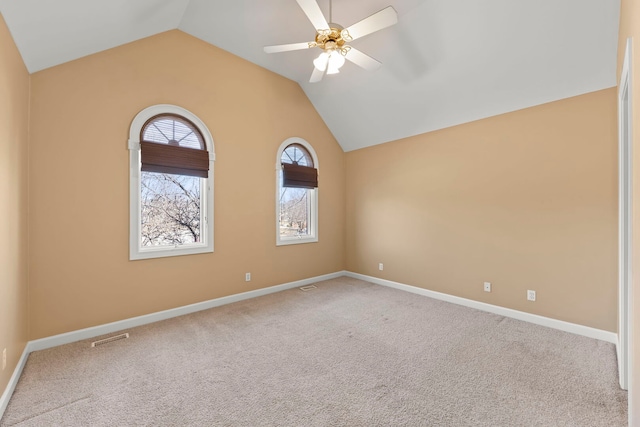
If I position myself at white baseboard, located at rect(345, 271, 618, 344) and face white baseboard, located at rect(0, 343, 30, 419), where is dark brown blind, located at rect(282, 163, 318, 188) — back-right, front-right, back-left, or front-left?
front-right

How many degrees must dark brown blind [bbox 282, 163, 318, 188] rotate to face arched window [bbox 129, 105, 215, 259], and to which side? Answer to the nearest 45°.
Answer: approximately 90° to its right

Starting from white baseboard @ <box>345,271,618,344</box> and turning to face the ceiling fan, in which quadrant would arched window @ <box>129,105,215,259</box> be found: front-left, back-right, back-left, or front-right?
front-right

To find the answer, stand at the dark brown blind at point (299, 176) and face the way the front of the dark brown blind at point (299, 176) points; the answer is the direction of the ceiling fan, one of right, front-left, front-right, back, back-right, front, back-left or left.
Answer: front-right

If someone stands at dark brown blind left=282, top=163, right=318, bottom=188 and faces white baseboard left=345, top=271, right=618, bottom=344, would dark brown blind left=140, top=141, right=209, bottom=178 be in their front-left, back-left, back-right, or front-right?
back-right

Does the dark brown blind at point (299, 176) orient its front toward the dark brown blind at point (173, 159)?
no

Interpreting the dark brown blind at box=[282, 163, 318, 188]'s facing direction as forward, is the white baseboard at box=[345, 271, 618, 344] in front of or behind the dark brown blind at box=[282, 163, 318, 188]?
in front

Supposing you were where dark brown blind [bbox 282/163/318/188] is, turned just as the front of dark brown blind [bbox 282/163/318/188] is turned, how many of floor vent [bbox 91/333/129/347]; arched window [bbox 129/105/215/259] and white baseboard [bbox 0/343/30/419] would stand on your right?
3

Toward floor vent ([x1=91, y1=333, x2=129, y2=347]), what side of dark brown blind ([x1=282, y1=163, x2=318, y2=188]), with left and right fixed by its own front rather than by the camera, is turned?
right

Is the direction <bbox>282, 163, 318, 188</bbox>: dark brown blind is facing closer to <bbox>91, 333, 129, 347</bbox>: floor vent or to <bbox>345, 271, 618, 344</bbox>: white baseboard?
the white baseboard

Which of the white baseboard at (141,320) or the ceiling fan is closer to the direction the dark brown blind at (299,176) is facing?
the ceiling fan

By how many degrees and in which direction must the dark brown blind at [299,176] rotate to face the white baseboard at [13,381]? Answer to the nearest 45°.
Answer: approximately 90° to its right

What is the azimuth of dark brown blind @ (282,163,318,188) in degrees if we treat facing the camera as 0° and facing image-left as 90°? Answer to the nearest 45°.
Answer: approximately 315°

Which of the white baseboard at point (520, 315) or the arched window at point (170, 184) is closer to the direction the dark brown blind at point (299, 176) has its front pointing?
the white baseboard

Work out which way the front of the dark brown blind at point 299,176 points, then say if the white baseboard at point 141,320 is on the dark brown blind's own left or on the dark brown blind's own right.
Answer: on the dark brown blind's own right
